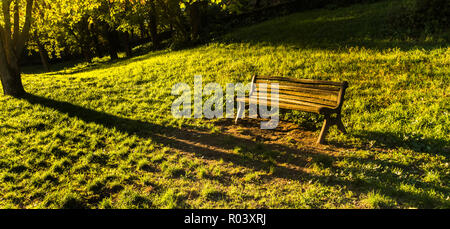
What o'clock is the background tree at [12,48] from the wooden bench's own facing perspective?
The background tree is roughly at 2 o'clock from the wooden bench.

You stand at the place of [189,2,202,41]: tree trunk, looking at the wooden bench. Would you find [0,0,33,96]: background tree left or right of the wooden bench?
right

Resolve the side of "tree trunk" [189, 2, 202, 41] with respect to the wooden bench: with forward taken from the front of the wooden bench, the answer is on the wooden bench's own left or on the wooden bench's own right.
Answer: on the wooden bench's own right

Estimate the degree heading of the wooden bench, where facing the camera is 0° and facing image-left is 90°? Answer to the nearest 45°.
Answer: approximately 45°

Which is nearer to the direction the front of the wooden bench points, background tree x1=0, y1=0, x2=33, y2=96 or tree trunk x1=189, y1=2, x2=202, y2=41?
the background tree

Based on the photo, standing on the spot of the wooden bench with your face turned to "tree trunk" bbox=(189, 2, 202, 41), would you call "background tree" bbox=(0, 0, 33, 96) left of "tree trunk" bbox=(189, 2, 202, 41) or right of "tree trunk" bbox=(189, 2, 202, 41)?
left
